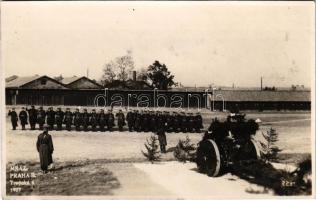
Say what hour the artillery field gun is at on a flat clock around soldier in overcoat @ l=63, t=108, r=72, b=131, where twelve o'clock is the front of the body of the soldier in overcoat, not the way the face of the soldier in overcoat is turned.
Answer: The artillery field gun is roughly at 10 o'clock from the soldier in overcoat.

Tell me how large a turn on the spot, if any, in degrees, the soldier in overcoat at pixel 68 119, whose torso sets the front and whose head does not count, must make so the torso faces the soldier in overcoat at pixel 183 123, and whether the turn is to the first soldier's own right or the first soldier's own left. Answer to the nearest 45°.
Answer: approximately 90° to the first soldier's own left

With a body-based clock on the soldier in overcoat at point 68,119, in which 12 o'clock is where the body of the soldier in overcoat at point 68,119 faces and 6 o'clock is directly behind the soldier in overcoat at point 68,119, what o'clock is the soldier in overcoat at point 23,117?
the soldier in overcoat at point 23,117 is roughly at 2 o'clock from the soldier in overcoat at point 68,119.

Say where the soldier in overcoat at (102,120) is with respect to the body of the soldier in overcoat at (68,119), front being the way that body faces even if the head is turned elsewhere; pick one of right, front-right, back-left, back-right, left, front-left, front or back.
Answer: left

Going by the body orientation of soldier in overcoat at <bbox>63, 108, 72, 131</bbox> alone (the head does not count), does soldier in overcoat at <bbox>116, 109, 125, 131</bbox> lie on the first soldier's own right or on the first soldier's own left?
on the first soldier's own left

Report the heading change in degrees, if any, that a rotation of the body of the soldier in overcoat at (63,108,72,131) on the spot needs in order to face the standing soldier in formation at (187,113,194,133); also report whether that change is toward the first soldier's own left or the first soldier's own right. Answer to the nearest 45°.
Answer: approximately 90° to the first soldier's own left

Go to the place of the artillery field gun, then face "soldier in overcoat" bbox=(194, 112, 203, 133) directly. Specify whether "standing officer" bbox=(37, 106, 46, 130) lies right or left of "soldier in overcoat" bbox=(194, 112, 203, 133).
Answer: left

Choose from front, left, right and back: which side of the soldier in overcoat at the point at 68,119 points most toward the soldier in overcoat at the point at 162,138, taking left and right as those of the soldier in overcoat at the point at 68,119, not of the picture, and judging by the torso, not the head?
front

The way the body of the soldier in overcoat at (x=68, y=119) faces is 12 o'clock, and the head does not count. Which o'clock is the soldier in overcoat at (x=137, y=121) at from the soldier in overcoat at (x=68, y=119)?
the soldier in overcoat at (x=137, y=121) is roughly at 10 o'clock from the soldier in overcoat at (x=68, y=119).
